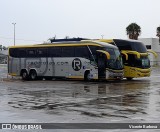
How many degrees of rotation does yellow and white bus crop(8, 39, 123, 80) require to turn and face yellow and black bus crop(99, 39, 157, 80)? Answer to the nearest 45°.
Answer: approximately 45° to its left

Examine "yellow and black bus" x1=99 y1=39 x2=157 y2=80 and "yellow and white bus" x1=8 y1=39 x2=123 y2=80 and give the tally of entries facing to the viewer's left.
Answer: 0

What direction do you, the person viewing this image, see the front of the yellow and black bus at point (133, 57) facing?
facing the viewer and to the right of the viewer

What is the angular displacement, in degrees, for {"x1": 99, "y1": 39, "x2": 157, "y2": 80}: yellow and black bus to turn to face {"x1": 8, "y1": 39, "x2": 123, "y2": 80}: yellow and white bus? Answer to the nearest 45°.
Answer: approximately 135° to its right
